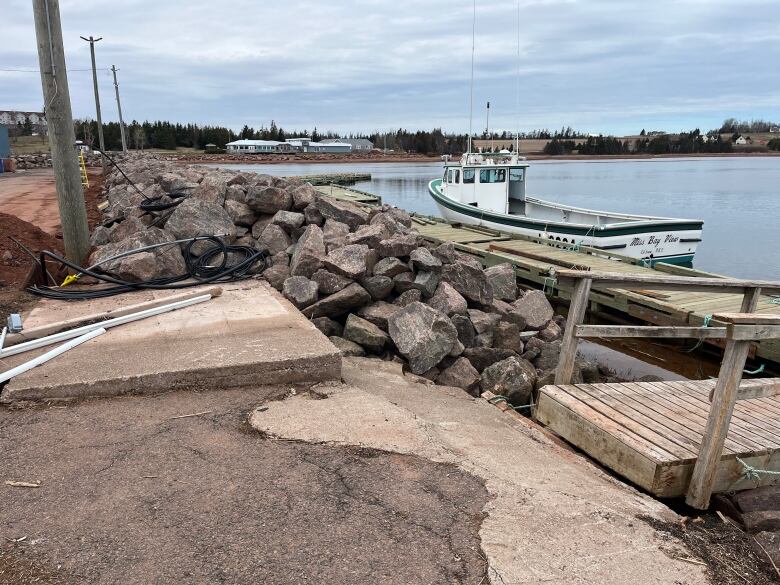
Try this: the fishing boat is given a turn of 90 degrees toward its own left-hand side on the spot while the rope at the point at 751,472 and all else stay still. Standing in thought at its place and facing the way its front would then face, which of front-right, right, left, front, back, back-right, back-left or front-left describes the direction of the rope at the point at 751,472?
front-left

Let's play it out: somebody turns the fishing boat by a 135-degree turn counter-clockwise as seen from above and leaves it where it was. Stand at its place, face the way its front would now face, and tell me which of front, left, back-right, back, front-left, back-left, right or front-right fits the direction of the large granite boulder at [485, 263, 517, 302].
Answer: front

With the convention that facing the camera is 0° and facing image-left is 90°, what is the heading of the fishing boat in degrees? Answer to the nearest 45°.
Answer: approximately 135°

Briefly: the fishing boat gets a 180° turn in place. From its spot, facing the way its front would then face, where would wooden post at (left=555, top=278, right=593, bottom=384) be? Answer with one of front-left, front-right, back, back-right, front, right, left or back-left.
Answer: front-right

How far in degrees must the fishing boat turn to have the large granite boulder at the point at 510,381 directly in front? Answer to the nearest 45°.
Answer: approximately 135° to its left

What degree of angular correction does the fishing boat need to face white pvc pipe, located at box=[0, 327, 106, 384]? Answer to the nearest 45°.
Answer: approximately 135° to its left

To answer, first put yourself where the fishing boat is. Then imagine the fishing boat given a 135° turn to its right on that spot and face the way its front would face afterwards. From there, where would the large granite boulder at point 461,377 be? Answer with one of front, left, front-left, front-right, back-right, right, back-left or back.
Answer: right

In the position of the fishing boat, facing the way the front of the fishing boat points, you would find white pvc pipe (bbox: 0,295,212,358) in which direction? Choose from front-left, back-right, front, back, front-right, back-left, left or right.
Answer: back-left

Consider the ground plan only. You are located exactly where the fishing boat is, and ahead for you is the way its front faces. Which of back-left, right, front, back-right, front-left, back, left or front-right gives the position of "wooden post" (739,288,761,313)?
back-left

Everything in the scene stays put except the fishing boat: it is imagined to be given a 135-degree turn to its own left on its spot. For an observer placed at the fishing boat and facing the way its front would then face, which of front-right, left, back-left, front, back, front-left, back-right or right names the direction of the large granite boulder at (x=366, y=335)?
front

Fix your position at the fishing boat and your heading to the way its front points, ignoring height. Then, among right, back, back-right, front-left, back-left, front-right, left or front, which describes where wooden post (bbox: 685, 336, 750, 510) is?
back-left

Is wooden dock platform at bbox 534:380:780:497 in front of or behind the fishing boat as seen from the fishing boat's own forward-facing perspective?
behind

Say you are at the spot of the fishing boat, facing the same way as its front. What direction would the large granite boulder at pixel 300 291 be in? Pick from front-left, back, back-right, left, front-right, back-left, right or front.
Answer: back-left

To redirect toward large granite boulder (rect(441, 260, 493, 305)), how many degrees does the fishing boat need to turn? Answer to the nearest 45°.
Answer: approximately 135° to its left

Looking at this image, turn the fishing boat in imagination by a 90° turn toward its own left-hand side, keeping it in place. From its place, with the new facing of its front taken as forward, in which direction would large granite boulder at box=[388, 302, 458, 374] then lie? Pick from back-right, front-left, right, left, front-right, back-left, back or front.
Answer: front-left
